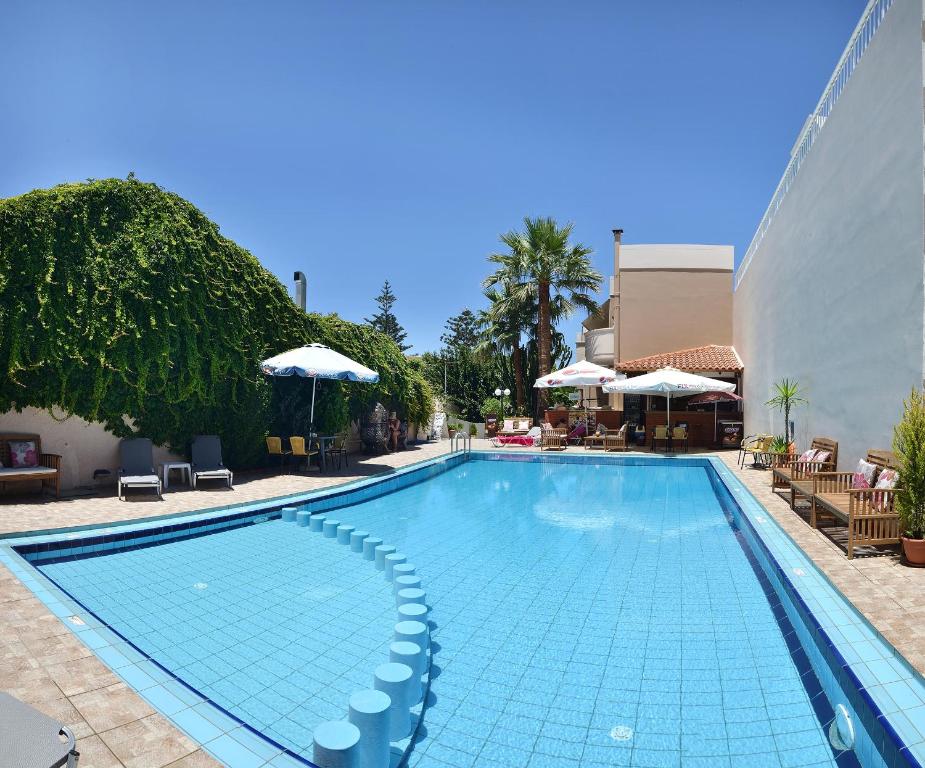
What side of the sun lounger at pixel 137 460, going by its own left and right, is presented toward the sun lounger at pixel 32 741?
front

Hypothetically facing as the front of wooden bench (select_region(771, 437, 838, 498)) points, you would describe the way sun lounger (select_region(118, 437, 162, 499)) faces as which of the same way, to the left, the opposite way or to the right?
to the left

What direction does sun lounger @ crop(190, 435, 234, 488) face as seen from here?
toward the camera

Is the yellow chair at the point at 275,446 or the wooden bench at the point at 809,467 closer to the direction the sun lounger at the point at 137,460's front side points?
the wooden bench

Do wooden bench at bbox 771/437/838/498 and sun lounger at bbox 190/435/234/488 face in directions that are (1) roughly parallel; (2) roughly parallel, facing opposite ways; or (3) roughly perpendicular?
roughly perpendicular

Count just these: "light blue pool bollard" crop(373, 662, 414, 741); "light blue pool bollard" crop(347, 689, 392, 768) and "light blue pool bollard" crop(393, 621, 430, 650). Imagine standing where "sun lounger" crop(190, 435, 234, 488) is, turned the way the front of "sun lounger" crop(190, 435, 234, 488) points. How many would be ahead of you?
3

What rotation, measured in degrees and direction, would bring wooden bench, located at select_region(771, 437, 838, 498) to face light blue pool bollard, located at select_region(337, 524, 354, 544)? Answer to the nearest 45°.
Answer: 0° — it already faces it

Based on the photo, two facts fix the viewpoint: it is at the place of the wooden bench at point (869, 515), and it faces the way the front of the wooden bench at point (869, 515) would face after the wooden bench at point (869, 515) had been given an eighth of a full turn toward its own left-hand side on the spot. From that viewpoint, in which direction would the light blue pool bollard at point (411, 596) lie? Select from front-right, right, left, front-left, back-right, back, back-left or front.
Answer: front-right

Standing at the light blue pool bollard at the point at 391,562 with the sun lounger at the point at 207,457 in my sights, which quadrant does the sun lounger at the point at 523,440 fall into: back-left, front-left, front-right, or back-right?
front-right

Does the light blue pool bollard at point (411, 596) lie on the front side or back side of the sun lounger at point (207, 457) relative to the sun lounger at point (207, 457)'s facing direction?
on the front side

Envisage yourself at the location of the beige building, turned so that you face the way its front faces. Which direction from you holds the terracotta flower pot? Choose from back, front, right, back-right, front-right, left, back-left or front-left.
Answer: left

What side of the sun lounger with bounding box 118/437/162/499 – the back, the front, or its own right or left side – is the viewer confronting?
front

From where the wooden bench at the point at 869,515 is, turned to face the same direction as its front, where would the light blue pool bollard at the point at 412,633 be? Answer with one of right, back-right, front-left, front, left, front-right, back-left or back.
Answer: front

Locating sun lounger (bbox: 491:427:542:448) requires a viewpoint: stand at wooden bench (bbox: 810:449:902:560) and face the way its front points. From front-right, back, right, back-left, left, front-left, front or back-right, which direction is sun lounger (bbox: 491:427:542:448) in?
right
